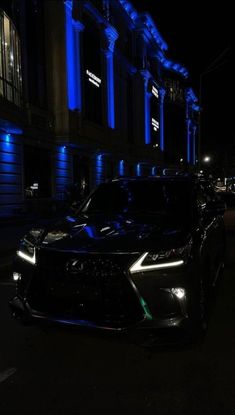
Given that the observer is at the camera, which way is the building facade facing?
facing the viewer and to the right of the viewer

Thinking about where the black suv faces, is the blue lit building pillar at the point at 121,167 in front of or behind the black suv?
behind

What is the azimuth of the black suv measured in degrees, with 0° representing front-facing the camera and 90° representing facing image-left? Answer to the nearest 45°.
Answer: approximately 45°
